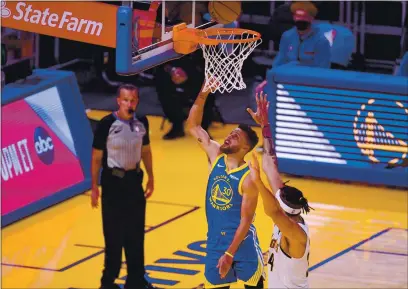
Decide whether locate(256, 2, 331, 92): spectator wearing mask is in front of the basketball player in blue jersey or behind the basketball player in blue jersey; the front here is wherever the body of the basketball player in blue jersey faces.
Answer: behind

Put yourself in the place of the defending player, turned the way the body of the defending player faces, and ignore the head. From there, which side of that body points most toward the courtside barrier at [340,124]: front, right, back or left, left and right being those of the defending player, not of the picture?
right

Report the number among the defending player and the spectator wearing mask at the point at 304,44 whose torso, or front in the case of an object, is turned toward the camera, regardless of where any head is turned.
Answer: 1

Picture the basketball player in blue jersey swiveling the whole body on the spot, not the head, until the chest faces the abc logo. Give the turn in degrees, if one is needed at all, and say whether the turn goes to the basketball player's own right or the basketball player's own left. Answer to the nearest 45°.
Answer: approximately 90° to the basketball player's own right

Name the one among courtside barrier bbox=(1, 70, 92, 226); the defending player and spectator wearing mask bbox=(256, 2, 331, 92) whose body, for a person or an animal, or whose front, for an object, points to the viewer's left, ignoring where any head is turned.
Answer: the defending player

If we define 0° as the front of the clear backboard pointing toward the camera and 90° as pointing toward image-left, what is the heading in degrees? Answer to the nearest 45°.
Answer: approximately 315°

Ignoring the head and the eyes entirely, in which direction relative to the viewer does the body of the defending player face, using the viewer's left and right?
facing to the left of the viewer
